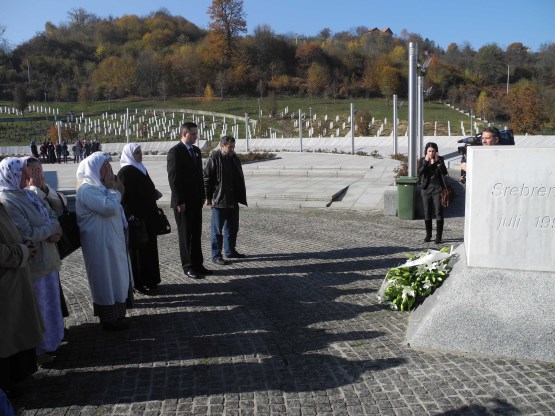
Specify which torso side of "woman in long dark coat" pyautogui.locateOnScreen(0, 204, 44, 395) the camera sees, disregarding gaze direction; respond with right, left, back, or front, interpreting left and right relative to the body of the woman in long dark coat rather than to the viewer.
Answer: right

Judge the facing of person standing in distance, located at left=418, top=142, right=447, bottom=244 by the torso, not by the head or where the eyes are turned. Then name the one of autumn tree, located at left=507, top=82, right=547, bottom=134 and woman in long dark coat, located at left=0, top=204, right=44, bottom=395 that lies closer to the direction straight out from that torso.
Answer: the woman in long dark coat

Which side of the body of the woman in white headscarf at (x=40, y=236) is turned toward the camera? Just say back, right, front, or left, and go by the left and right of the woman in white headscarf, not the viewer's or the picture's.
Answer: right

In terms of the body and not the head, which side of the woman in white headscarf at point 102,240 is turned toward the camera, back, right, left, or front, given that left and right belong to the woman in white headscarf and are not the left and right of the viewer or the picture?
right

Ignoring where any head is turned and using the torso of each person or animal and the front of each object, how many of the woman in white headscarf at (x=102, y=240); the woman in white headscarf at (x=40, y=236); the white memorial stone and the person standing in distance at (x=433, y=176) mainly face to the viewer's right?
2

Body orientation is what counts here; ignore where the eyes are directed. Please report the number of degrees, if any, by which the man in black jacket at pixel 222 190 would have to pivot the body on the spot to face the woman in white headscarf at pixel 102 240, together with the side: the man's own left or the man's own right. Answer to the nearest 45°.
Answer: approximately 45° to the man's own right

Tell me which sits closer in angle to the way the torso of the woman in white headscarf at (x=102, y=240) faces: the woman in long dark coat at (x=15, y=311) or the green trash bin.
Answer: the green trash bin

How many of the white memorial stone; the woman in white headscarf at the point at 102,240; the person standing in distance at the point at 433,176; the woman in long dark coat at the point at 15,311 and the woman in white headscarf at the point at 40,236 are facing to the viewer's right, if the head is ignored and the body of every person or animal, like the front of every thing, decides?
3

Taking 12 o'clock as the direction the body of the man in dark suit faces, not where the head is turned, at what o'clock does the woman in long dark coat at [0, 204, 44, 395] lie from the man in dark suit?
The woman in long dark coat is roughly at 2 o'clock from the man in dark suit.

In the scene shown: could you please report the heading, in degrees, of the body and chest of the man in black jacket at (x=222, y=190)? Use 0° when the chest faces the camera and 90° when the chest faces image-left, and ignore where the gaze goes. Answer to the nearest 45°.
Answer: approximately 315°

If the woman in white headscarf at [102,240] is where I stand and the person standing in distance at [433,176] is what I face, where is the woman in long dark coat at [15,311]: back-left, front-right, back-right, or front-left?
back-right

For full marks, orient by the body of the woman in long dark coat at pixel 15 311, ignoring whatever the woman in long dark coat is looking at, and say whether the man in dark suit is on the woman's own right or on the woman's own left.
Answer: on the woman's own left
